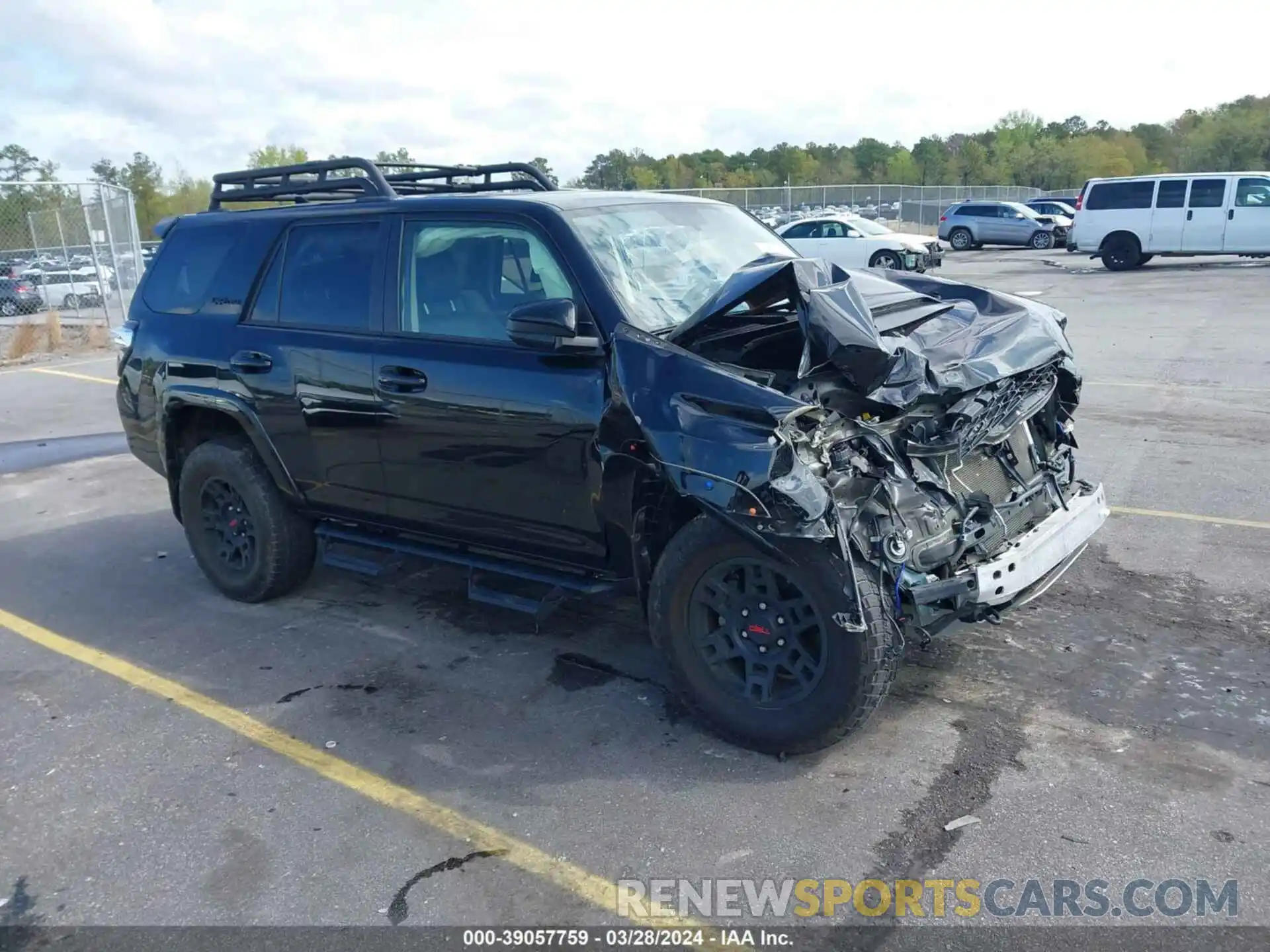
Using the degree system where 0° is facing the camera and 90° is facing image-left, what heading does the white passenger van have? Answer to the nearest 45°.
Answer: approximately 270°

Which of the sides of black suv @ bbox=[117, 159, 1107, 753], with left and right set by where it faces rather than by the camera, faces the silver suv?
left

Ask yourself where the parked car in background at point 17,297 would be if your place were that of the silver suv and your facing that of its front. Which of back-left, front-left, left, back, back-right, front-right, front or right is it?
back-right

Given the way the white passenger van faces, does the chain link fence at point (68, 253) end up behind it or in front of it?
behind

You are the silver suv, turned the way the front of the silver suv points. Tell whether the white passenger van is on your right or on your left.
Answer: on your right

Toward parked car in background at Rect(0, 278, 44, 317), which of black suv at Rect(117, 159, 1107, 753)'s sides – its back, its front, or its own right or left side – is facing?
back

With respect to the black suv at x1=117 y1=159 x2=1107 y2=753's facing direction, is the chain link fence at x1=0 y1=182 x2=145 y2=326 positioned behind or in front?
behind

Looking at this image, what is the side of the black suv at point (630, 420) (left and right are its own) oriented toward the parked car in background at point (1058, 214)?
left

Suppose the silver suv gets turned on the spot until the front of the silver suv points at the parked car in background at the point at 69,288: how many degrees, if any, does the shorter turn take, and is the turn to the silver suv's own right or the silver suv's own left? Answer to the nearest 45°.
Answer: approximately 135° to the silver suv's own right
